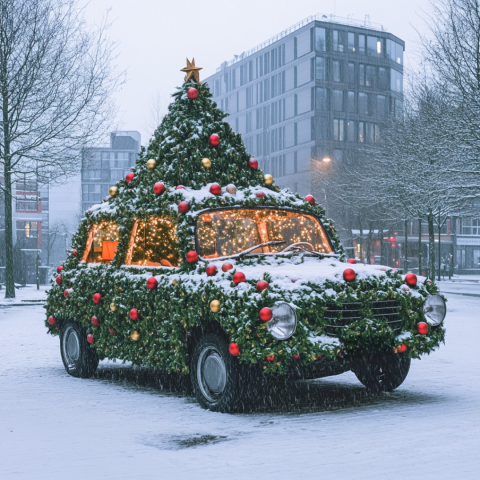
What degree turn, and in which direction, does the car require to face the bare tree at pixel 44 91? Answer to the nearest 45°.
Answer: approximately 135° to its left

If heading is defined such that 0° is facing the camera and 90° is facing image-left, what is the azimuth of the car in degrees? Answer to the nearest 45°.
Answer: approximately 315°

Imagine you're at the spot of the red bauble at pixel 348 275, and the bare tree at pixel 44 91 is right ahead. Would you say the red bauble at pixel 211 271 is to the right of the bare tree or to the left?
left

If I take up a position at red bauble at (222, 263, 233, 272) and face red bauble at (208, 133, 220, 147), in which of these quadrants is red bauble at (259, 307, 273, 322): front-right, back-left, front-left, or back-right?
back-right
